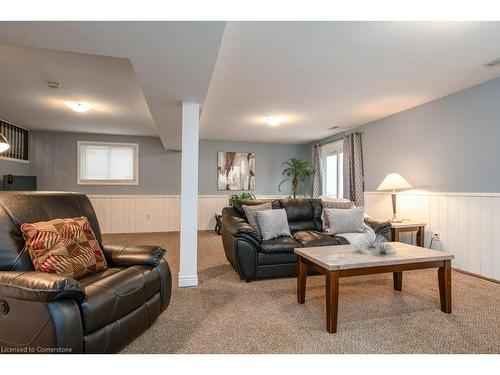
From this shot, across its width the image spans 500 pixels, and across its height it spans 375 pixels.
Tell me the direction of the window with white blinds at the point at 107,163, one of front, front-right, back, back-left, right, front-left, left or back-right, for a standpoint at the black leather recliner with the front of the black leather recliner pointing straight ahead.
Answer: back-left

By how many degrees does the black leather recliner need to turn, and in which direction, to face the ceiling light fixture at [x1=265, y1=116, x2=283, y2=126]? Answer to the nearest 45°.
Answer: approximately 90° to its left

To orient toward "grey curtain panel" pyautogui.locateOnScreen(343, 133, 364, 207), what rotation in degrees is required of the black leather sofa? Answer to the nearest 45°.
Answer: approximately 90° to its left

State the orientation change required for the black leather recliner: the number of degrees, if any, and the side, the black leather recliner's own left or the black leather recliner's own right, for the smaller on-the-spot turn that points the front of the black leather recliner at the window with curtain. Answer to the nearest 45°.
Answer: approximately 90° to the black leather recliner's own left

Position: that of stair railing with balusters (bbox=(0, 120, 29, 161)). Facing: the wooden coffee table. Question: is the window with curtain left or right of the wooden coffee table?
left

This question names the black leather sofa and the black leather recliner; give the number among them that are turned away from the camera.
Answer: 0

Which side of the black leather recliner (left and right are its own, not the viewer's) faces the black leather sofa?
left

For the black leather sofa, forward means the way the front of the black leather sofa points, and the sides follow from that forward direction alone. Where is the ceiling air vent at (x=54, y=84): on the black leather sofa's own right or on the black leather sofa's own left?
on the black leather sofa's own right

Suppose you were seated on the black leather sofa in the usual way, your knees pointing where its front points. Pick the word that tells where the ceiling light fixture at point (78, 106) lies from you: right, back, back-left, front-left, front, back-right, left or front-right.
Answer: back-right

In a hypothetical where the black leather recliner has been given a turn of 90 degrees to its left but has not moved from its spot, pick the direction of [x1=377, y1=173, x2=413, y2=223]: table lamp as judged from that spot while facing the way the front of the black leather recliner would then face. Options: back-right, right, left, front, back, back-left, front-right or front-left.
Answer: front-right

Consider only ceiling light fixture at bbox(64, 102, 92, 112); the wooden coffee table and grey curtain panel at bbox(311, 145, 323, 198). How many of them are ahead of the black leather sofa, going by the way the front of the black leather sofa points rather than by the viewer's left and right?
1

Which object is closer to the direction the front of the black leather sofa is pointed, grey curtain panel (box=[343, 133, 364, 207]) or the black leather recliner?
the black leather recliner

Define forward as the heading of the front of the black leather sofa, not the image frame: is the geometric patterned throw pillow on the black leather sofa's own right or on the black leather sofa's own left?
on the black leather sofa's own right

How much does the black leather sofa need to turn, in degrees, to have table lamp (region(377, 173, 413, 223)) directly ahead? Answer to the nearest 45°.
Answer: approximately 90° to its left

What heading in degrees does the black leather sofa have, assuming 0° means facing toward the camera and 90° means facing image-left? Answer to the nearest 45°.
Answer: approximately 315°

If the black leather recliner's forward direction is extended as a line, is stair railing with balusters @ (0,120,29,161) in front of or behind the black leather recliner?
behind
